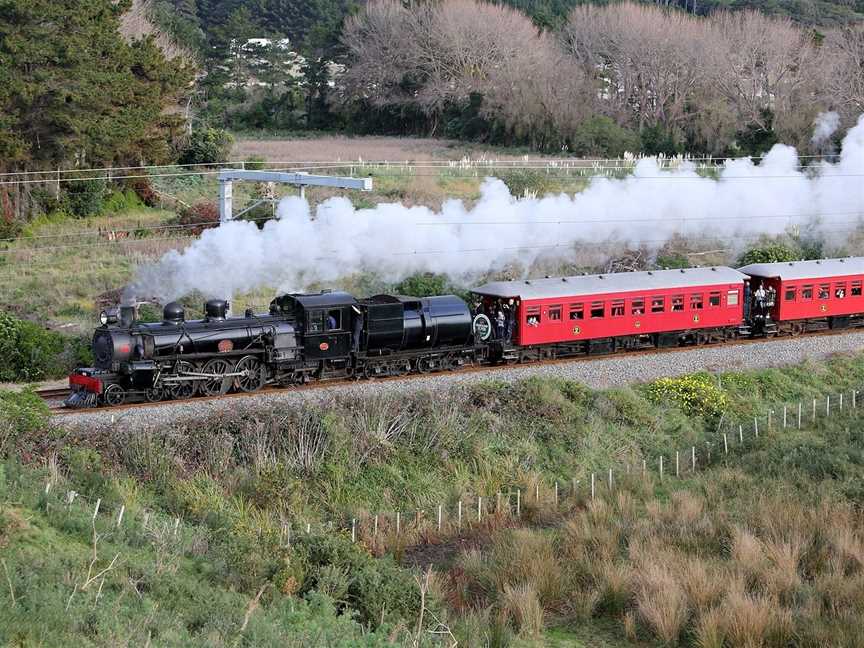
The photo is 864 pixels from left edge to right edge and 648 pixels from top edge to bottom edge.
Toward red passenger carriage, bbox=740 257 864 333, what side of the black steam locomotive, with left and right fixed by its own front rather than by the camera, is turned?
back

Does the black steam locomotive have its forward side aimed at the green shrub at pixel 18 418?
yes

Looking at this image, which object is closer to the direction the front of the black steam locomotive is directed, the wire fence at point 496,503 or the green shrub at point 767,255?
the wire fence

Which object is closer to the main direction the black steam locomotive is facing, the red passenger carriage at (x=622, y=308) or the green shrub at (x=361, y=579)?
the green shrub

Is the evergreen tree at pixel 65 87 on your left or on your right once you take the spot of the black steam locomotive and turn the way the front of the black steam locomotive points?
on your right

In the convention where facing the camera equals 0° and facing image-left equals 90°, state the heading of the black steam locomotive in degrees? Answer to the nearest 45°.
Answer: approximately 45°

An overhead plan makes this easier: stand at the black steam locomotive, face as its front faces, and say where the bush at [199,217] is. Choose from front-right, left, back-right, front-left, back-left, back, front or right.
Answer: back-right

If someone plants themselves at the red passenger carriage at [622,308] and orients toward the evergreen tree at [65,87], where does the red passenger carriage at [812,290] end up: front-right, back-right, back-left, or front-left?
back-right

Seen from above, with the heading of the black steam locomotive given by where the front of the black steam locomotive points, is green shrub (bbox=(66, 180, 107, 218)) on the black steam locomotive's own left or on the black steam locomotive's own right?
on the black steam locomotive's own right

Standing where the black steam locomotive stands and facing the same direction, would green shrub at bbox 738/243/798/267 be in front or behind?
behind

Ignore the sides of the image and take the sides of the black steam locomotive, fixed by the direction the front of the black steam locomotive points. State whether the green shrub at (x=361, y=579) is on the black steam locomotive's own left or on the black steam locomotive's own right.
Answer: on the black steam locomotive's own left
